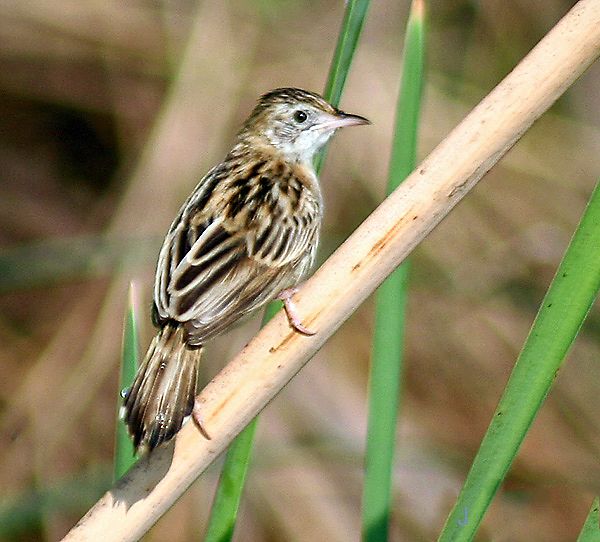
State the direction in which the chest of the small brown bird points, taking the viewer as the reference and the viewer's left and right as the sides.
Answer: facing away from the viewer and to the right of the viewer
